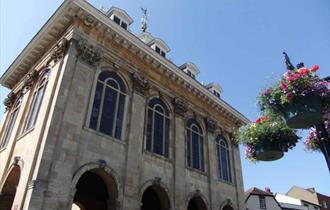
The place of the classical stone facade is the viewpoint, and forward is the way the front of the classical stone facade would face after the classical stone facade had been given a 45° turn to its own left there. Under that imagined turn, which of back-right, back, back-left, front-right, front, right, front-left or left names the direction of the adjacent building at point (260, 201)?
front-left

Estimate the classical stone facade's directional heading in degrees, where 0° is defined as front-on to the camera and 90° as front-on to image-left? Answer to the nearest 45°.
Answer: approximately 315°

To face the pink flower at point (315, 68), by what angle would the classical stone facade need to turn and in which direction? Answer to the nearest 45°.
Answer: approximately 45° to its right

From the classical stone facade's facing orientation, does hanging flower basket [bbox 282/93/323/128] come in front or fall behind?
in front

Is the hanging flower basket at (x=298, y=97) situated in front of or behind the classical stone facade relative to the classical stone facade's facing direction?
in front

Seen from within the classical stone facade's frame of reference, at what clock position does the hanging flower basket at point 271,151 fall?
The hanging flower basket is roughly at 1 o'clock from the classical stone facade.

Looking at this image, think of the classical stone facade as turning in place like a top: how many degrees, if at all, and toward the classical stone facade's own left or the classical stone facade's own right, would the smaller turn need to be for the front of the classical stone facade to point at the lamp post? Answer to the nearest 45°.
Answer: approximately 45° to the classical stone facade's own right
